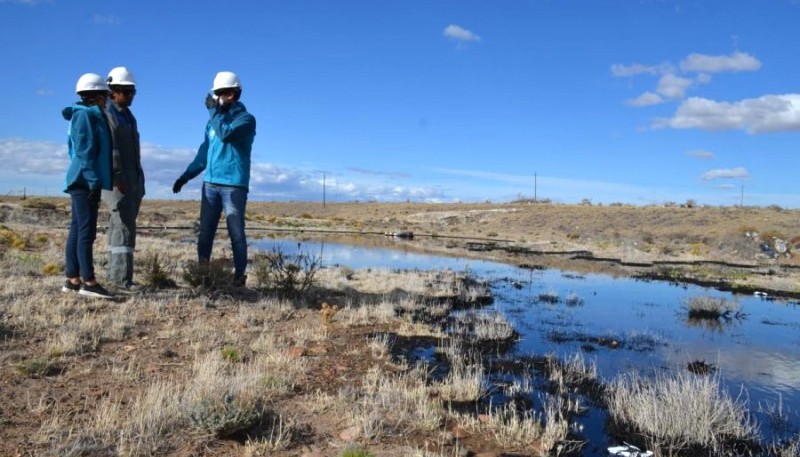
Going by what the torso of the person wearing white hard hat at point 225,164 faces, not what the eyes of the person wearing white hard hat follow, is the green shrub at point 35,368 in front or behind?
in front

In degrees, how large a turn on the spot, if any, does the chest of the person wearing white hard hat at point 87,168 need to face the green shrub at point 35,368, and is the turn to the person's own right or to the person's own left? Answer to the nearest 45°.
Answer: approximately 90° to the person's own right

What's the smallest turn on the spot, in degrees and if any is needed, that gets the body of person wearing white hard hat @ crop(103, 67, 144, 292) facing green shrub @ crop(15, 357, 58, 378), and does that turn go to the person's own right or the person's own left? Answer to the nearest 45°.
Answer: approximately 90° to the person's own right

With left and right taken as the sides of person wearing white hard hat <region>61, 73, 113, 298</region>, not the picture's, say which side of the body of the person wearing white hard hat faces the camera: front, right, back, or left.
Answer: right

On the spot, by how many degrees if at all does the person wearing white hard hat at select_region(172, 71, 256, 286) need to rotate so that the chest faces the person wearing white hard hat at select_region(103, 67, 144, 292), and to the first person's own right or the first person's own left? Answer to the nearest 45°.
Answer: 0° — they already face them

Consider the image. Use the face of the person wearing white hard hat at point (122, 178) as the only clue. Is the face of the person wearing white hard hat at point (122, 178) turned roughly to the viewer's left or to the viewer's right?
to the viewer's right

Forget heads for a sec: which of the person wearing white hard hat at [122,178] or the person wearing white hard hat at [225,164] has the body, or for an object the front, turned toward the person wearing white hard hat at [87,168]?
the person wearing white hard hat at [225,164]

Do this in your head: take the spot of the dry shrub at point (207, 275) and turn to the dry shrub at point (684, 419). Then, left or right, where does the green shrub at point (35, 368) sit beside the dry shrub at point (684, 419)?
right

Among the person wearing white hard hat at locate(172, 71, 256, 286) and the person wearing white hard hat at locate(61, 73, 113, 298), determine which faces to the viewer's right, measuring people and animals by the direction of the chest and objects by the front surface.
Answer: the person wearing white hard hat at locate(61, 73, 113, 298)

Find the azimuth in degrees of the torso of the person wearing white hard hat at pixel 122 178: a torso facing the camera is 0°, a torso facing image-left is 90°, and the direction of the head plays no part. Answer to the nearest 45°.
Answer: approximately 270°
